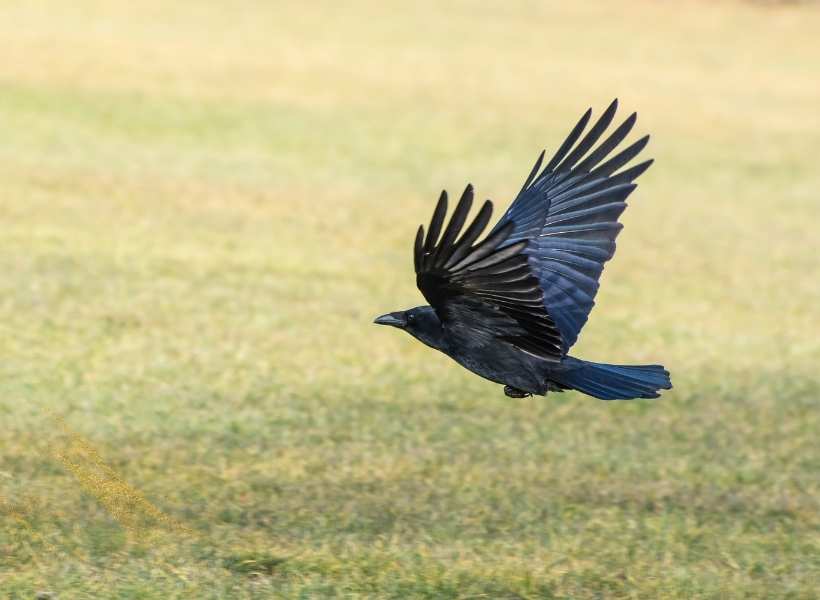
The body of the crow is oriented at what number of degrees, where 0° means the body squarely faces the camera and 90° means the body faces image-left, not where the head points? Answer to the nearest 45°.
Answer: approximately 90°
